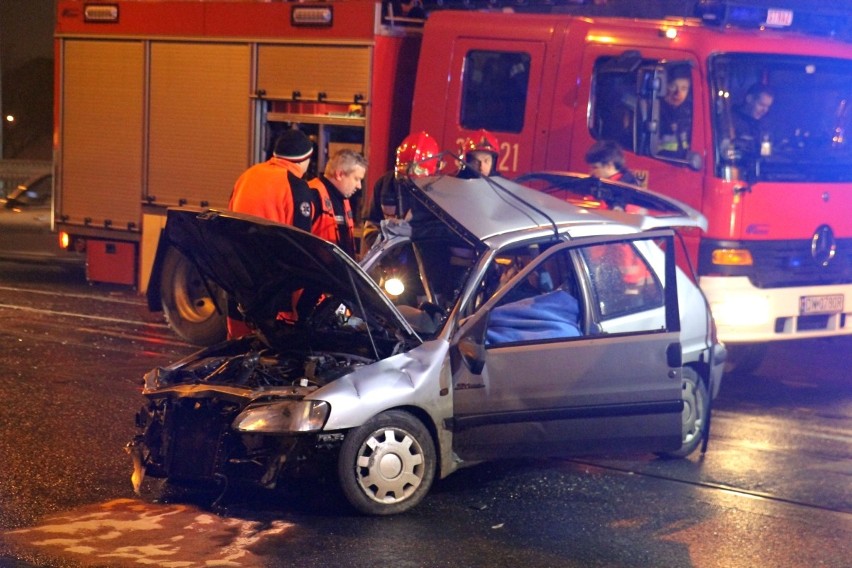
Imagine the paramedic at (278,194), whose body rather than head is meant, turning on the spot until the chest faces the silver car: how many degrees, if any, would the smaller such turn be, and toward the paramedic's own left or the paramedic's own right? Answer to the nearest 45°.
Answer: approximately 90° to the paramedic's own right

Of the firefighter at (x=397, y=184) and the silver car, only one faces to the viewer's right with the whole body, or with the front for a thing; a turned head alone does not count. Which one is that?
the firefighter

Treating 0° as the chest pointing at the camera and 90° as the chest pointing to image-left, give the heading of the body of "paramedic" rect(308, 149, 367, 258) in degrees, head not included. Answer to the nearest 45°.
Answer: approximately 315°

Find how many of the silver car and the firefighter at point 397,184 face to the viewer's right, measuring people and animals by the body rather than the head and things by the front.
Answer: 1

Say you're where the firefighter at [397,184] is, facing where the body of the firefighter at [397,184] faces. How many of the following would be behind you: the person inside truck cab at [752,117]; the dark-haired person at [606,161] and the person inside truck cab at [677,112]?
0

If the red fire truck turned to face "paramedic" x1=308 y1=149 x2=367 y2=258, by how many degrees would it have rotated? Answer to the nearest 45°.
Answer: approximately 90° to its right

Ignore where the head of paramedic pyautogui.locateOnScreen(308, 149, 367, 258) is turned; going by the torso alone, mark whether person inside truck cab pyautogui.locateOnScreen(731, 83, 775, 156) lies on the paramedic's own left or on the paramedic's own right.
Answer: on the paramedic's own left

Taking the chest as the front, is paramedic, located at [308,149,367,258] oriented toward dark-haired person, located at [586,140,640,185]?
no

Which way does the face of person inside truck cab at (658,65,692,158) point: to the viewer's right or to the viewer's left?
to the viewer's left

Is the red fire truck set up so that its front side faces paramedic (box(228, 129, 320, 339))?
no

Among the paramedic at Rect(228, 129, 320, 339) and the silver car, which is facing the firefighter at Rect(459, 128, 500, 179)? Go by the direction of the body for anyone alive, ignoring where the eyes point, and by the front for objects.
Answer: the paramedic at Rect(228, 129, 320, 339)

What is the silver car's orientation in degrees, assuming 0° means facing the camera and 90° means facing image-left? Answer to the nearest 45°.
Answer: approximately 45°

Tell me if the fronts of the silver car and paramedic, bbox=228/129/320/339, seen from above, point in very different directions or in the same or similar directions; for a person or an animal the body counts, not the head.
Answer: very different directions

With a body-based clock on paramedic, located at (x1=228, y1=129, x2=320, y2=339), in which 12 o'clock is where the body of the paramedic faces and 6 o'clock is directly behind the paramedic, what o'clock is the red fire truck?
The red fire truck is roughly at 12 o'clock from the paramedic.

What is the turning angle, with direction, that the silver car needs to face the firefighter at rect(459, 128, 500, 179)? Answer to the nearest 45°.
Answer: approximately 135° to its right
